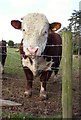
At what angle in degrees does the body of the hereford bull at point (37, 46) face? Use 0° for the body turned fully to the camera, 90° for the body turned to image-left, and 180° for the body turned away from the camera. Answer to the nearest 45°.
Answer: approximately 0°

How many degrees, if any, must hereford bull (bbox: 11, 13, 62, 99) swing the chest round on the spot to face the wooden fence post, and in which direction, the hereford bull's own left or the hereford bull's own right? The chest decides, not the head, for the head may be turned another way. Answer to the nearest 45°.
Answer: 0° — it already faces it
